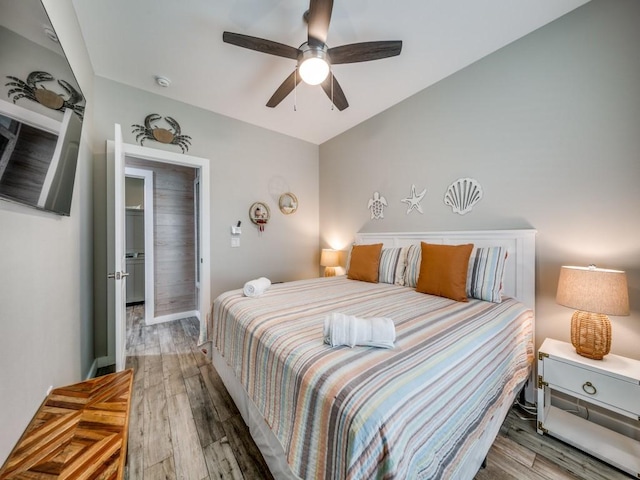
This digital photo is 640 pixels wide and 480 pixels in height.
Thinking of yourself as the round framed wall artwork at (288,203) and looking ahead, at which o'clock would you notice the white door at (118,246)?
The white door is roughly at 3 o'clock from the round framed wall artwork.

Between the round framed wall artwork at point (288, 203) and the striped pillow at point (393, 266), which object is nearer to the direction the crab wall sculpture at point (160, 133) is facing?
the striped pillow

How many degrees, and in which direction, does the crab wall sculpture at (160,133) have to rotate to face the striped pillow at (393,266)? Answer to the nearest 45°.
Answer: approximately 45° to its left

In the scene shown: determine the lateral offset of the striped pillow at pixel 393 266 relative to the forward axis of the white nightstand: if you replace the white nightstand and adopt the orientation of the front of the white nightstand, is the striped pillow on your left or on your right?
on your right

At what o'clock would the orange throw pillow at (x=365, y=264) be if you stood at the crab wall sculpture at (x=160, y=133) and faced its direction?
The orange throw pillow is roughly at 10 o'clock from the crab wall sculpture.
